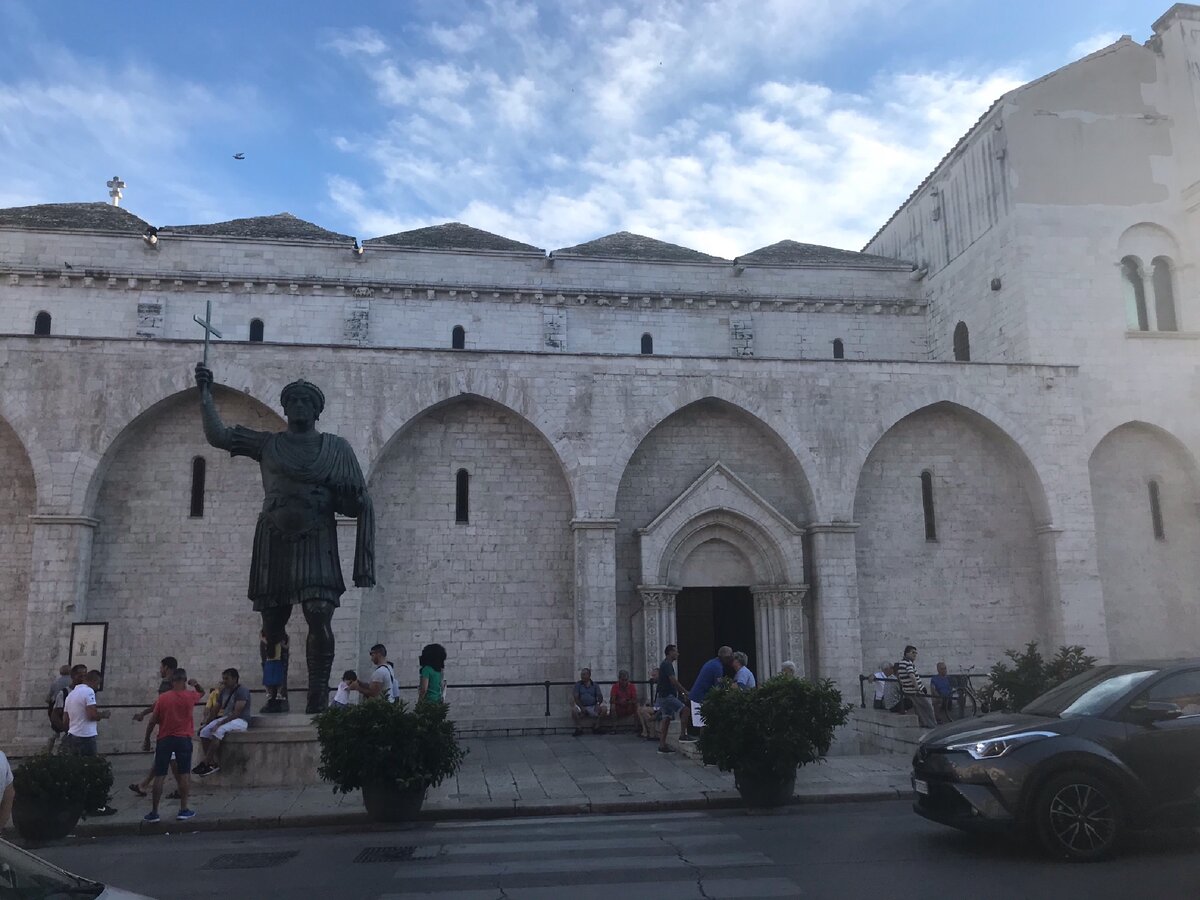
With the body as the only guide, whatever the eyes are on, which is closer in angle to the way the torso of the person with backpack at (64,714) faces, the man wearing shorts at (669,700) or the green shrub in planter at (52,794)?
the man wearing shorts

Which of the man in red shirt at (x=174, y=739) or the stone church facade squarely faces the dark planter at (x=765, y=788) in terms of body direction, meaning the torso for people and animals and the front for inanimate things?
the stone church facade

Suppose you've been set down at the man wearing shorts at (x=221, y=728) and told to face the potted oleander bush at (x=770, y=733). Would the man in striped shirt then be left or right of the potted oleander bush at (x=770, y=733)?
left

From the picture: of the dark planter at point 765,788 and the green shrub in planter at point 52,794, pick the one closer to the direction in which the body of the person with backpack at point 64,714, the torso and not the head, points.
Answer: the dark planter

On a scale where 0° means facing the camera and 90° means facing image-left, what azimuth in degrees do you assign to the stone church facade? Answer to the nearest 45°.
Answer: approximately 0°
